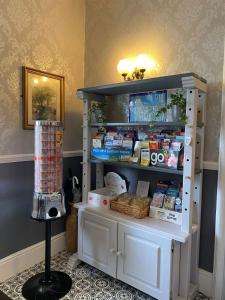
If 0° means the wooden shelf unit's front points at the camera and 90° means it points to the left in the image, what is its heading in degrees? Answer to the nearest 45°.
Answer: approximately 45°

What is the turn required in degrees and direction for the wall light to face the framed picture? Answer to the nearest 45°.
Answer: approximately 45° to its right

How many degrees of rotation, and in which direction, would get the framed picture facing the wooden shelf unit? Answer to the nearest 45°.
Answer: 0° — it already faces it

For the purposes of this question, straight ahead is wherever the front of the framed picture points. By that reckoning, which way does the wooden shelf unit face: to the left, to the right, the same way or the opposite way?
to the right

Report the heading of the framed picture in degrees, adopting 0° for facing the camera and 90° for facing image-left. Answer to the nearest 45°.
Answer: approximately 315°
